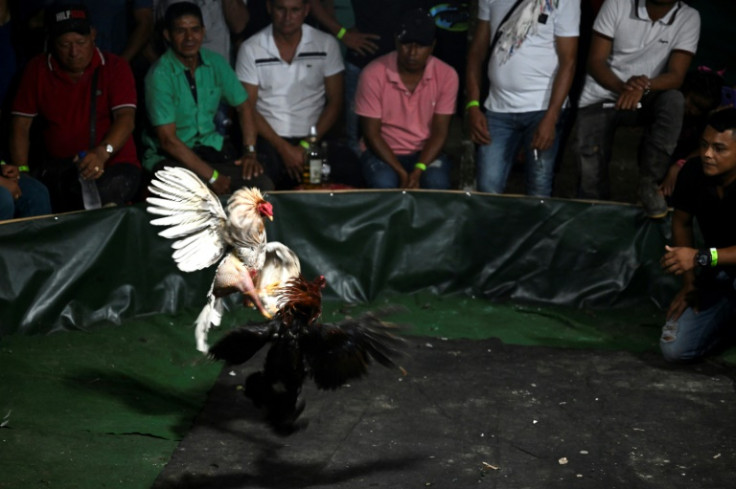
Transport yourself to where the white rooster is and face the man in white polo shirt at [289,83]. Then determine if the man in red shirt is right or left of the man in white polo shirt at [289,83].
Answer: left

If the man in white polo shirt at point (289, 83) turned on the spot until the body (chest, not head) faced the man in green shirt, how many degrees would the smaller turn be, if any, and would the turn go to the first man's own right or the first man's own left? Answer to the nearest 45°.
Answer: approximately 45° to the first man's own right

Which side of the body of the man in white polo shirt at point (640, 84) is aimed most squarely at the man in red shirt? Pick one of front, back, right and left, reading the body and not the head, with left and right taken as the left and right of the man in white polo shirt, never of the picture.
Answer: right

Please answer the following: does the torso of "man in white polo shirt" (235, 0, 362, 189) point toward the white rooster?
yes

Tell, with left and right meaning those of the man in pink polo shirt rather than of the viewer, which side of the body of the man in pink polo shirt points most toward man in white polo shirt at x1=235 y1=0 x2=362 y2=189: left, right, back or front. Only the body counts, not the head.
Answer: right

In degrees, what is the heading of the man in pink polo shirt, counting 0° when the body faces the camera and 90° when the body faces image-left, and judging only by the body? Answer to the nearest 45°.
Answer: approximately 0°

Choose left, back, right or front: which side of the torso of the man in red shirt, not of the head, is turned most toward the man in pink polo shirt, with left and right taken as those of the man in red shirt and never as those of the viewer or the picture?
left

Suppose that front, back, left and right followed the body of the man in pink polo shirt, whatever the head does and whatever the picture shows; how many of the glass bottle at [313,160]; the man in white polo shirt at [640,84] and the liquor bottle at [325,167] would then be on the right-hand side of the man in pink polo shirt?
2

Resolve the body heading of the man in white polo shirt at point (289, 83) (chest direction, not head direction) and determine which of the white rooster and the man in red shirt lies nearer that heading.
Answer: the white rooster
